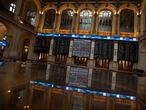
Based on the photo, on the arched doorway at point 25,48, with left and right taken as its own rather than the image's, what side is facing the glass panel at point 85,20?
front

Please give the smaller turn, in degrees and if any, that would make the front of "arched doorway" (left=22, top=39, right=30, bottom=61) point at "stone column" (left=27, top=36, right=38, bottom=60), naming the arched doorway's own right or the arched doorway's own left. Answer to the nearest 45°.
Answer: approximately 45° to the arched doorway's own left

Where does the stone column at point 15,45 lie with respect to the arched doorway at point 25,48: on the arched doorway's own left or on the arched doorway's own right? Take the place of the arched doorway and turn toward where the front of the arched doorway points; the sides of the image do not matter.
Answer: on the arched doorway's own right

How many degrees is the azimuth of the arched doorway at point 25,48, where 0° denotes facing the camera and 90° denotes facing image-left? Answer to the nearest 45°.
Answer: approximately 315°

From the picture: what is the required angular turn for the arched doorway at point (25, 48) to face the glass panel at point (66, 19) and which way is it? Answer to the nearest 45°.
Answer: approximately 45° to its left

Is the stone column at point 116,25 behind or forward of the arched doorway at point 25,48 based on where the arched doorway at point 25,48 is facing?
forward

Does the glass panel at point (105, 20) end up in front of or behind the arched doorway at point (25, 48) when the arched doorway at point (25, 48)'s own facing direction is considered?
in front

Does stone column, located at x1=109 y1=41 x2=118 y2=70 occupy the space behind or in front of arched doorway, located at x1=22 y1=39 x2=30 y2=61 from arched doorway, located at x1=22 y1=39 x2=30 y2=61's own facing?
in front
